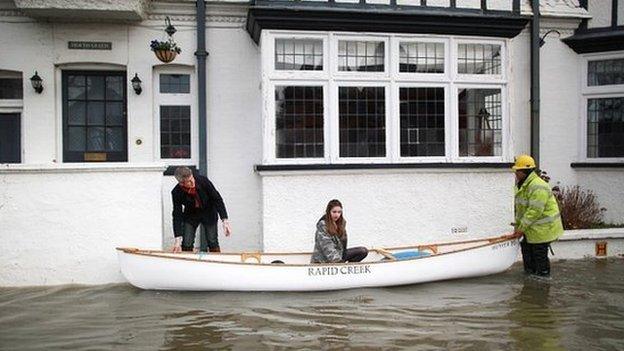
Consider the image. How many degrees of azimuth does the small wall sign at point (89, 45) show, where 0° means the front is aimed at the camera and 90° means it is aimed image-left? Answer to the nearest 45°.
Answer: approximately 0°

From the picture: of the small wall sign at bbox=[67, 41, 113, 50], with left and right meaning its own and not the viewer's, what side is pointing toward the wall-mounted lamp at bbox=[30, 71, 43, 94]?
right

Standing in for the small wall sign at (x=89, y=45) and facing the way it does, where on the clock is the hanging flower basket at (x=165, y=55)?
The hanging flower basket is roughly at 10 o'clock from the small wall sign.

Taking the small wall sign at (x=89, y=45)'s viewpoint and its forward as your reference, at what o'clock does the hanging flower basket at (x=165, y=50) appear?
The hanging flower basket is roughly at 10 o'clock from the small wall sign.

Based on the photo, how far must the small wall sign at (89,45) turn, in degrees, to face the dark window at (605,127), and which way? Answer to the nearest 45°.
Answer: approximately 90° to its left

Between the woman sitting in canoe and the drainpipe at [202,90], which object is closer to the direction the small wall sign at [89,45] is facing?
the woman sitting in canoe

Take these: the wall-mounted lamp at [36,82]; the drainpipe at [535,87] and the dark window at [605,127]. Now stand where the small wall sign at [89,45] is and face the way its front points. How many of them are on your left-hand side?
2

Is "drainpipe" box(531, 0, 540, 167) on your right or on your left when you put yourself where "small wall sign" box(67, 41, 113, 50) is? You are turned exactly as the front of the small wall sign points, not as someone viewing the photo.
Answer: on your left

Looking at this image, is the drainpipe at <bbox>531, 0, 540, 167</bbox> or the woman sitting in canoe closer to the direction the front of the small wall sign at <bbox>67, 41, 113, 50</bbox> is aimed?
the woman sitting in canoe

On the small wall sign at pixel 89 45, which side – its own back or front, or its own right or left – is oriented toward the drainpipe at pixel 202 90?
left

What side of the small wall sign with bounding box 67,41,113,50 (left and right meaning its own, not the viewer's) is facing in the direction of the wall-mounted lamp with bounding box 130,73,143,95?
left

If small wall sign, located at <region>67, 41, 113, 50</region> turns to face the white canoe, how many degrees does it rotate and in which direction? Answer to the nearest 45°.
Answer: approximately 45° to its left
